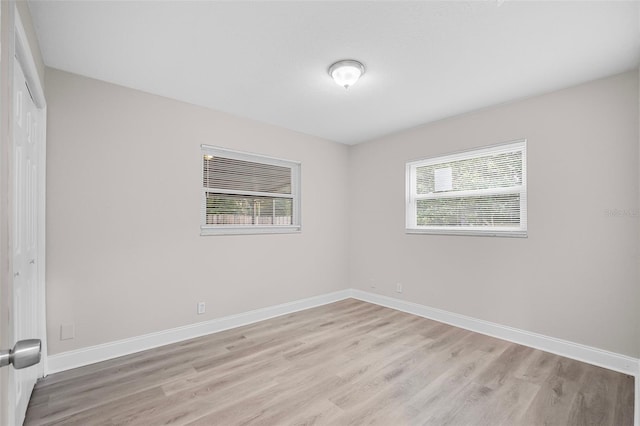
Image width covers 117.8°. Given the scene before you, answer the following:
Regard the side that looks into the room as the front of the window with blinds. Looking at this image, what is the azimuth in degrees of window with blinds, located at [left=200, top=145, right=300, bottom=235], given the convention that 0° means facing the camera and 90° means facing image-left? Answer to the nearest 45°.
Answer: approximately 315°

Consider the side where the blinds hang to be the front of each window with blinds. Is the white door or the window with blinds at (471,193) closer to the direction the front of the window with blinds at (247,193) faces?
the window with blinds

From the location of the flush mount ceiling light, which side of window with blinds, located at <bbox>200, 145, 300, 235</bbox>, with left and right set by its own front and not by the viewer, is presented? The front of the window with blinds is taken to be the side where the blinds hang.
front

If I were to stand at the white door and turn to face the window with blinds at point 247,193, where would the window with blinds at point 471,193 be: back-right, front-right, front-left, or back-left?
front-right

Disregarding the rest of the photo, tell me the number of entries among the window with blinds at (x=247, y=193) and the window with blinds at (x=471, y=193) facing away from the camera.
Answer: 0

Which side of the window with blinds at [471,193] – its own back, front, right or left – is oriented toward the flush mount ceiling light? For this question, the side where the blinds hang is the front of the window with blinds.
front

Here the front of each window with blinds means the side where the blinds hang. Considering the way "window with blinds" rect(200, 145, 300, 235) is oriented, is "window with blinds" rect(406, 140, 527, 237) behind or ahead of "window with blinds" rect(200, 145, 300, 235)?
ahead

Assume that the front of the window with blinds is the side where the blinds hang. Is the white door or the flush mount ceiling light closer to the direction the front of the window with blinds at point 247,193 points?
the flush mount ceiling light

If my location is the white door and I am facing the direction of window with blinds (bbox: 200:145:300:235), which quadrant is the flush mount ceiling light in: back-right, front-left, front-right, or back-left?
front-right

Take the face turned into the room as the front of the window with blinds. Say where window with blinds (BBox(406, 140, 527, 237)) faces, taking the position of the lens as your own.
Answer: facing the viewer and to the left of the viewer

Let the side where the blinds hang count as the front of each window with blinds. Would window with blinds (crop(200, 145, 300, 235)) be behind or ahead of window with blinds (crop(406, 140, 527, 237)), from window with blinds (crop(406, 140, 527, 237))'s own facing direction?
ahead

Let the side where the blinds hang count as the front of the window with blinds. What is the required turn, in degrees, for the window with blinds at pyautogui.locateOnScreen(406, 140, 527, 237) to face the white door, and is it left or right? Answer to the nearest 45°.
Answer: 0° — it already faces it
